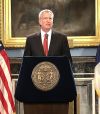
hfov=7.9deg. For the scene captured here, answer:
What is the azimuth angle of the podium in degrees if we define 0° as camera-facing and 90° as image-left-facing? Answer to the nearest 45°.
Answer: approximately 0°

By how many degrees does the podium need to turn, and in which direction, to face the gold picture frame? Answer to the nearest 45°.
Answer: approximately 180°

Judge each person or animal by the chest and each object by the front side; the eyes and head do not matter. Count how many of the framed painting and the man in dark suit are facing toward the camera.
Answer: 2

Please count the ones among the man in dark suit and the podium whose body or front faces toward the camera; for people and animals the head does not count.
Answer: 2

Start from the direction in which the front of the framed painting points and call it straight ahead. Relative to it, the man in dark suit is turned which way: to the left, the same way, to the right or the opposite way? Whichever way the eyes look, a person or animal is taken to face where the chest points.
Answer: the same way

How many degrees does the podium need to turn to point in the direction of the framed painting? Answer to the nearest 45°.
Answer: approximately 180°

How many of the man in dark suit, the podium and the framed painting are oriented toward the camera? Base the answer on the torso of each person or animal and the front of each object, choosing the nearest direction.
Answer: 3

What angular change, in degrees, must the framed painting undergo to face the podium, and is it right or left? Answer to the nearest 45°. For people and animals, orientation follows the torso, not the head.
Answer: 0° — it already faces it

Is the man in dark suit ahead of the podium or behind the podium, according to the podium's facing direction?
behind

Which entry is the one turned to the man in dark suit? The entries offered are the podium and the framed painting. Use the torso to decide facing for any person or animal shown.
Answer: the framed painting

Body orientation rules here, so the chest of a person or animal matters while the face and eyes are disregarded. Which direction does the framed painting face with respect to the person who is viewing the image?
facing the viewer

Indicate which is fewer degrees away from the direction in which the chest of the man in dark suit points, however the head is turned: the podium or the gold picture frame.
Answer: the podium

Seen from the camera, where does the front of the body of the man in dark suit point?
toward the camera

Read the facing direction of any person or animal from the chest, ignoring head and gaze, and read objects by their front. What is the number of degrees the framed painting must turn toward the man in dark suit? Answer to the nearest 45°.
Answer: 0° — it already faces them

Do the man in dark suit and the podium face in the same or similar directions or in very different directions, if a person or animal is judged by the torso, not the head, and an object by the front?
same or similar directions

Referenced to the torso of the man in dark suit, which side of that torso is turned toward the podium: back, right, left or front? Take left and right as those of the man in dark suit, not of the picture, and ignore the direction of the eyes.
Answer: front
